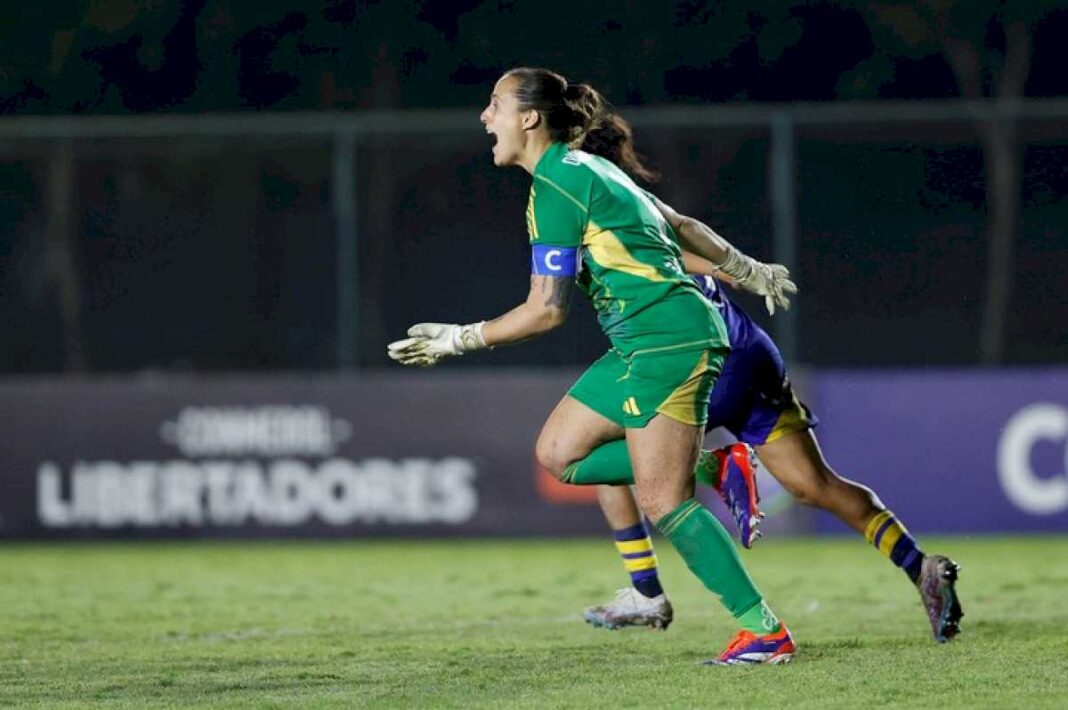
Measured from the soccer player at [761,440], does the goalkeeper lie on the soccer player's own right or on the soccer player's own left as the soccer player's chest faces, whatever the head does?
on the soccer player's own left

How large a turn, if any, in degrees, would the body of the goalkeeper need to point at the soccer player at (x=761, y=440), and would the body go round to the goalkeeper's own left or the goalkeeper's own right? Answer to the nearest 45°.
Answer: approximately 135° to the goalkeeper's own right

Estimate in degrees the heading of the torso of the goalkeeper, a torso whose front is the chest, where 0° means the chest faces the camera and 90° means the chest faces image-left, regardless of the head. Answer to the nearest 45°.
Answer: approximately 90°

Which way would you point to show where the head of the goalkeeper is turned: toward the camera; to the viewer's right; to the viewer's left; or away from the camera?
to the viewer's left
